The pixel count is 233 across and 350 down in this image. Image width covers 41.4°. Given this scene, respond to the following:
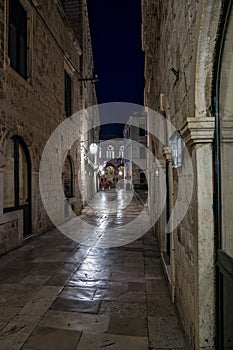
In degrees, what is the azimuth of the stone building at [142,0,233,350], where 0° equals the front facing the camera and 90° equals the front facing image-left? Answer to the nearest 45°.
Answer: approximately 90°

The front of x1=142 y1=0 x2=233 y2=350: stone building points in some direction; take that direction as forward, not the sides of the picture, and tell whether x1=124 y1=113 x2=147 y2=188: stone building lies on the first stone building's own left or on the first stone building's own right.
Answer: on the first stone building's own right

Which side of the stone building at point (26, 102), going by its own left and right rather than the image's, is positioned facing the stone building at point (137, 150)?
left

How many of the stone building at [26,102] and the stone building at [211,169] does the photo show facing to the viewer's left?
1

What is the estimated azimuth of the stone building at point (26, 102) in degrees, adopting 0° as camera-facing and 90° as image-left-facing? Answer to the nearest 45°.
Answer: approximately 270°
